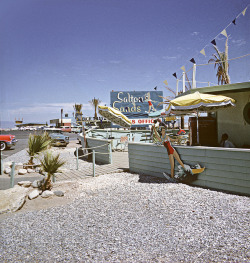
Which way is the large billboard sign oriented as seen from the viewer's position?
toward the camera

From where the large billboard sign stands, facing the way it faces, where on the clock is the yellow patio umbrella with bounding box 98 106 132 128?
The yellow patio umbrella is roughly at 12 o'clock from the large billboard sign.

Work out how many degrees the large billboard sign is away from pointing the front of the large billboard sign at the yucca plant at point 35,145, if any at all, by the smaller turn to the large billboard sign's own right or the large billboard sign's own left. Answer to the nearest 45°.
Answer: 0° — it already faces it

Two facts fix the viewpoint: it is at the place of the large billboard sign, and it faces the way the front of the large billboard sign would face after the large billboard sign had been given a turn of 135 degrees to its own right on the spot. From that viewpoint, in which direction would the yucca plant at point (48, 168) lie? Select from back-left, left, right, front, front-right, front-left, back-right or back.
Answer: back-left

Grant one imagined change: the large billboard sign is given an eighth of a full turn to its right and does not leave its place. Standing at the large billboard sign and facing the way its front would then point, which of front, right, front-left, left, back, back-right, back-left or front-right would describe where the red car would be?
front

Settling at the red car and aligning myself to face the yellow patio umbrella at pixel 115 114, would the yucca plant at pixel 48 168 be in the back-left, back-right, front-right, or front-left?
front-right
